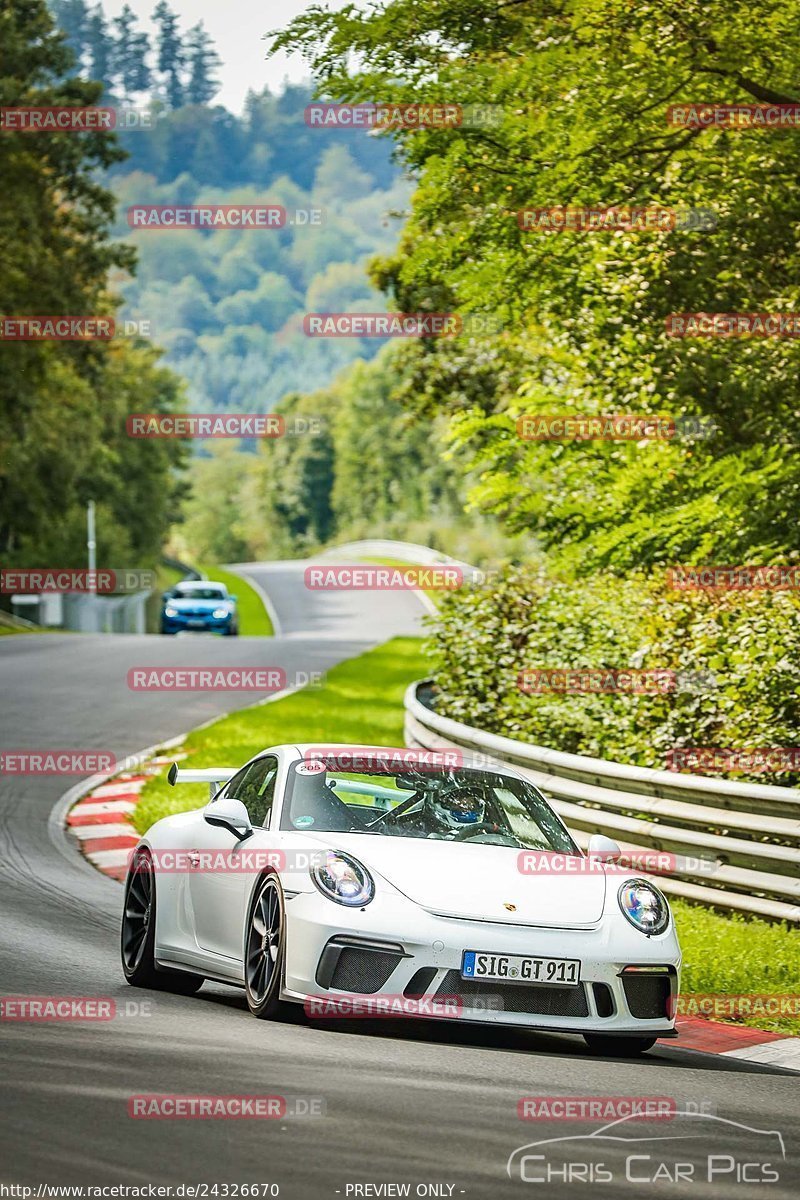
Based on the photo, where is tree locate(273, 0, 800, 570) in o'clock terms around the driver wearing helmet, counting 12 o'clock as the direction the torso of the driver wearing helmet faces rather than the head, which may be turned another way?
The tree is roughly at 8 o'clock from the driver wearing helmet.

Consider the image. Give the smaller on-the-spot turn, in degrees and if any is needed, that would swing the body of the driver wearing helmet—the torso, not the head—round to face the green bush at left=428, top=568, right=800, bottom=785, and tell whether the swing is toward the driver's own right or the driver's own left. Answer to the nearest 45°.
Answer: approximately 135° to the driver's own left

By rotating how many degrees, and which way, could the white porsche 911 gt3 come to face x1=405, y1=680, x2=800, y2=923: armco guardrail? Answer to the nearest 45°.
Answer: approximately 90° to its left

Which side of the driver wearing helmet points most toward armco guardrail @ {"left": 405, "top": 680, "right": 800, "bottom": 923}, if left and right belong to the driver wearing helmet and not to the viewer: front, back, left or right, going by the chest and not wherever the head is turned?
left

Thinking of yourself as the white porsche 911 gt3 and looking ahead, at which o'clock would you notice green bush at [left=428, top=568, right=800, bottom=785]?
The green bush is roughly at 8 o'clock from the white porsche 911 gt3.

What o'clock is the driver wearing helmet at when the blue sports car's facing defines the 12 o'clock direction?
The driver wearing helmet is roughly at 12 o'clock from the blue sports car.

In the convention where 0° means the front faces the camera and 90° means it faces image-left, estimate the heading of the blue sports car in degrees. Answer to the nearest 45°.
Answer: approximately 0°

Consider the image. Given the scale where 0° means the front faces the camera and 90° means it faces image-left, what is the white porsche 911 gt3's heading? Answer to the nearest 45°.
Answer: approximately 315°
